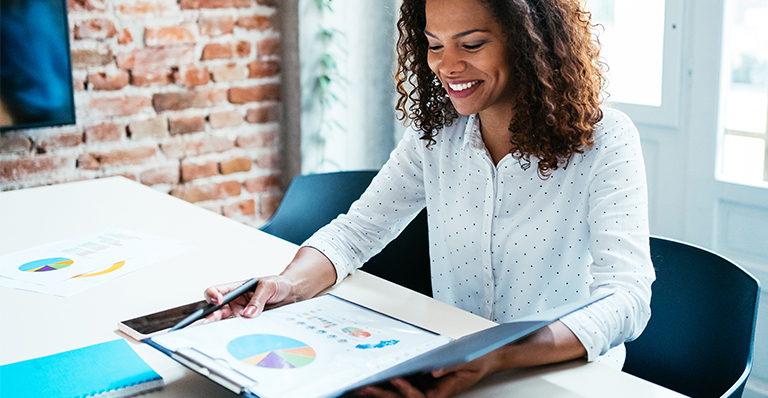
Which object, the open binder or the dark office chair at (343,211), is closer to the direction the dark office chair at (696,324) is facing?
the open binder

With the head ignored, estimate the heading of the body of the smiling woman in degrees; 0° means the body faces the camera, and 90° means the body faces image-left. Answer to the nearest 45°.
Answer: approximately 45°

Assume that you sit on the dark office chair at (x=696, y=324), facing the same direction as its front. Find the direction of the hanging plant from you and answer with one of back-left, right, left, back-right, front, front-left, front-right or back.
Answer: right

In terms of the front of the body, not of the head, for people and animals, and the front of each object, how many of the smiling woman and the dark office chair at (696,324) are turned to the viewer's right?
0

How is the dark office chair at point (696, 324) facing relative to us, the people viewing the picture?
facing the viewer and to the left of the viewer

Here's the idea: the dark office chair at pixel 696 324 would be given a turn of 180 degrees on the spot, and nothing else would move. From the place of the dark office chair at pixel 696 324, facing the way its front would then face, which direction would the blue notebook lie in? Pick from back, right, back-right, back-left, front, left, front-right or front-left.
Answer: back

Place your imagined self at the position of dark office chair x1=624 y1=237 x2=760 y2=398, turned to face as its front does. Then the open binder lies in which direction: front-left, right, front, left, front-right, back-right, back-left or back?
front

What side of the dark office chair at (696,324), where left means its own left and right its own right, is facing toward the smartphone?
front
